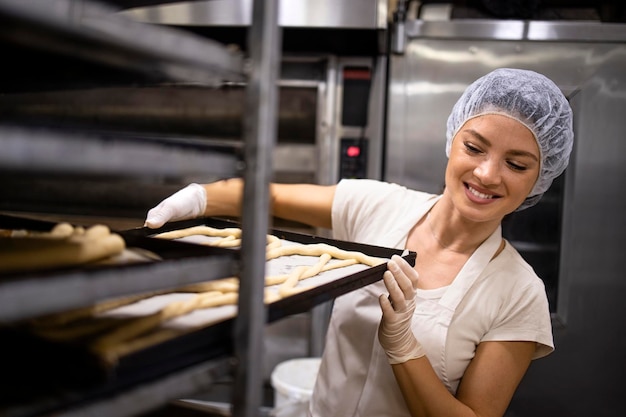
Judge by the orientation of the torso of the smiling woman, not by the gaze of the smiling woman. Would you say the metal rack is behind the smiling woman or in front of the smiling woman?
in front

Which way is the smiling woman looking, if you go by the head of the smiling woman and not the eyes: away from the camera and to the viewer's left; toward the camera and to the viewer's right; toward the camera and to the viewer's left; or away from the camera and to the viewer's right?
toward the camera and to the viewer's left

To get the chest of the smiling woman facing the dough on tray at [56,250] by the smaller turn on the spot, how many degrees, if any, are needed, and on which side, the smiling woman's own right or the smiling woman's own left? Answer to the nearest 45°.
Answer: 0° — they already face it

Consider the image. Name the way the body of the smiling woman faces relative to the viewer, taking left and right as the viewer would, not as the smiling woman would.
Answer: facing the viewer and to the left of the viewer

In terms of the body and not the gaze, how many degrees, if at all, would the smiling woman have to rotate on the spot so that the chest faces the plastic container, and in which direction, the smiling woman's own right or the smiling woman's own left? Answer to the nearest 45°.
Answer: approximately 90° to the smiling woman's own right
